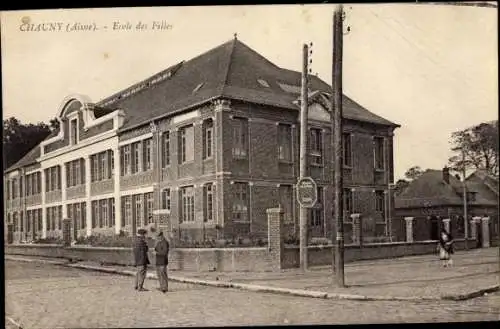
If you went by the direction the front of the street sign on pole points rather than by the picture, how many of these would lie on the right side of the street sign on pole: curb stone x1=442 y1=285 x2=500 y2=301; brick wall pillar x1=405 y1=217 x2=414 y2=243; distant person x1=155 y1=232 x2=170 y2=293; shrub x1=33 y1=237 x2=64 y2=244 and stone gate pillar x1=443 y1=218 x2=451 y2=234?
2

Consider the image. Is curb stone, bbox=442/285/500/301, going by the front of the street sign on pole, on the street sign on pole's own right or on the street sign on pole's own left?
on the street sign on pole's own left

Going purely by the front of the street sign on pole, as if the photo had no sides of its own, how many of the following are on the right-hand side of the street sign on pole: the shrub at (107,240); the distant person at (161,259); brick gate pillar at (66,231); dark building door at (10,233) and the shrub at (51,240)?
5

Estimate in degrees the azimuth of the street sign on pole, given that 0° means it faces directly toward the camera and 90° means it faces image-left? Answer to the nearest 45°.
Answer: approximately 0°

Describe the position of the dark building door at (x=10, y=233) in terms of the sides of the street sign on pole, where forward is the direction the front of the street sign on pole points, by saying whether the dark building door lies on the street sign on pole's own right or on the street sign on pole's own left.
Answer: on the street sign on pole's own right

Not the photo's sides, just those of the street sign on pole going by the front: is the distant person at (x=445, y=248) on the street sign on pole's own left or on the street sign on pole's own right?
on the street sign on pole's own left

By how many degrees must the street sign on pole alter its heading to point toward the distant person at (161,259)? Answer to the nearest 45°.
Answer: approximately 90° to its right

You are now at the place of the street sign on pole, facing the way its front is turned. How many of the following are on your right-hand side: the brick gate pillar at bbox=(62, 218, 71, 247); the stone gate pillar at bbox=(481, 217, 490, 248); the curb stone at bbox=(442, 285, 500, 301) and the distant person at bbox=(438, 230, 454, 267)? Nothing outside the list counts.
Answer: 1

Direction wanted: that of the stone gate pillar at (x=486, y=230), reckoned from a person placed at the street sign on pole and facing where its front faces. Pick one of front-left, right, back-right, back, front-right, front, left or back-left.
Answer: left

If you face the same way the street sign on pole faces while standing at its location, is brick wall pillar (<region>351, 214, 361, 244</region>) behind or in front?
behind

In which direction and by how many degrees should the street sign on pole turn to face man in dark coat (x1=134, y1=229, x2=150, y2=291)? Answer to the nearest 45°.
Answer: approximately 90° to its right
